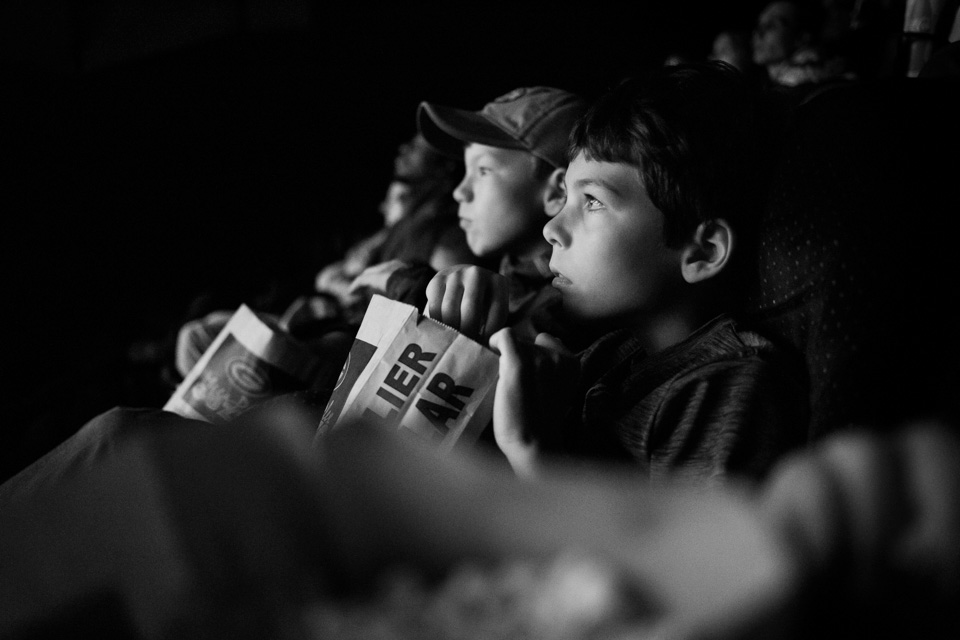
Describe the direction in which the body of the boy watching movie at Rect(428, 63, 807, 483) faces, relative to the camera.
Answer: to the viewer's left

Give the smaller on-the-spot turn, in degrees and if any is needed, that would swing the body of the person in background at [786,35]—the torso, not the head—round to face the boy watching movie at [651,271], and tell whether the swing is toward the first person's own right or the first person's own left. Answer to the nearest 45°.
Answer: approximately 45° to the first person's own left

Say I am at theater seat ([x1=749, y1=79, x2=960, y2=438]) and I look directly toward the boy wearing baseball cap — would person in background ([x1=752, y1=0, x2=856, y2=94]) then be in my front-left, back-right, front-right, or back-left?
front-right

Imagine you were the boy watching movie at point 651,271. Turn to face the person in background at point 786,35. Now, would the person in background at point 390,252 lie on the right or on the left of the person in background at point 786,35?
left

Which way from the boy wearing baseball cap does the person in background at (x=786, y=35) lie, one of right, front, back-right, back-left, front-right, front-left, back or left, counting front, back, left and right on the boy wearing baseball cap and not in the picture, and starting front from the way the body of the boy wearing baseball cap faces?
back-right

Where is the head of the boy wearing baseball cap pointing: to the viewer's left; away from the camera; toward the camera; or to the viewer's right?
to the viewer's left

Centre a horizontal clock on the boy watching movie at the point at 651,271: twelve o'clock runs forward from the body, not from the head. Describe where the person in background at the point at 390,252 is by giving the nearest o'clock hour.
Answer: The person in background is roughly at 2 o'clock from the boy watching movie.

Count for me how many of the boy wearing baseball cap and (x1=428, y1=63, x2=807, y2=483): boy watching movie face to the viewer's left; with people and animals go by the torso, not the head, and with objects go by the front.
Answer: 2

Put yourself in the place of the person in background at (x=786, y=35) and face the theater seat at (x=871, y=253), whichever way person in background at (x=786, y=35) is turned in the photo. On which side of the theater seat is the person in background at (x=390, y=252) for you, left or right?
right

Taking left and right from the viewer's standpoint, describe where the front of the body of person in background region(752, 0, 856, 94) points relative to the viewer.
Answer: facing the viewer and to the left of the viewer

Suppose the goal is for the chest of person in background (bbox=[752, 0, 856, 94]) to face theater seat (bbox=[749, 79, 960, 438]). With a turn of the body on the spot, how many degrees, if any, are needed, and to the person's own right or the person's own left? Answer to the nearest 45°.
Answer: approximately 45° to the person's own left

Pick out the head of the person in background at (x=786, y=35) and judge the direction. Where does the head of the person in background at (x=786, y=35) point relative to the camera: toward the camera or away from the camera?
toward the camera

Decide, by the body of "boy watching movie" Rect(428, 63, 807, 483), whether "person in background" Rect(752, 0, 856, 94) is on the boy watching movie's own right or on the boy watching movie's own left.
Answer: on the boy watching movie's own right

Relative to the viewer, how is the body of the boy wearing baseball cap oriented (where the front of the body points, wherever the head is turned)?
to the viewer's left
